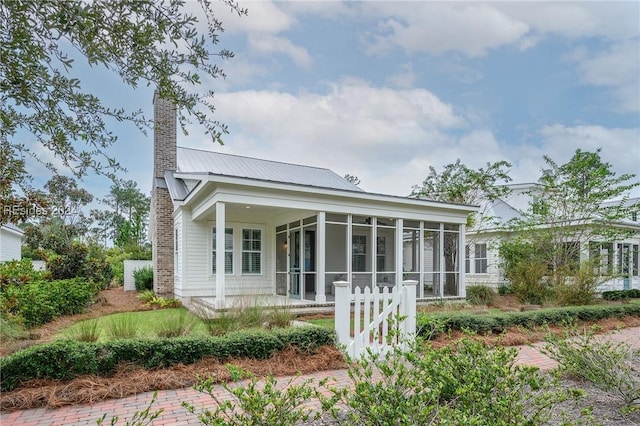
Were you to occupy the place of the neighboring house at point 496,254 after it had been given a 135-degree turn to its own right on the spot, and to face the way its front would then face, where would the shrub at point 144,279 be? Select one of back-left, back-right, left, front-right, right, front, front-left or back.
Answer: left

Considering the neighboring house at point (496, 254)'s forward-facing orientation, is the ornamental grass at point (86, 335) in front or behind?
in front

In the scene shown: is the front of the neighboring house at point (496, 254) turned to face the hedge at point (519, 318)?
yes

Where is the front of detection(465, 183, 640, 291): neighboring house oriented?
toward the camera

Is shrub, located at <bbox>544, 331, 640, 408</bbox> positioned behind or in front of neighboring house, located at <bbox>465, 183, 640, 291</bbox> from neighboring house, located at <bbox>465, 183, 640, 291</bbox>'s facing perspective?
in front

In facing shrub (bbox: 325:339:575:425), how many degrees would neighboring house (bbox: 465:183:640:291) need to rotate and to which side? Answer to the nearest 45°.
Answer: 0° — it already faces it

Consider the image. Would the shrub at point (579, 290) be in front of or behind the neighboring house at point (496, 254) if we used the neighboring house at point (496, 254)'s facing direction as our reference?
in front

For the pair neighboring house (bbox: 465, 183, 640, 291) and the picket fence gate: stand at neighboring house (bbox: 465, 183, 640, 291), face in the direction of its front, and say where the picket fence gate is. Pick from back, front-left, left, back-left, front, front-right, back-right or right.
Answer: front

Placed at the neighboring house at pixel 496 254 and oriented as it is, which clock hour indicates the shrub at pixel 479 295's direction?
The shrub is roughly at 12 o'clock from the neighboring house.

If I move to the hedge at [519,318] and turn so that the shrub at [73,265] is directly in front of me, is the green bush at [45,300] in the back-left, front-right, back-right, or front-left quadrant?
front-left

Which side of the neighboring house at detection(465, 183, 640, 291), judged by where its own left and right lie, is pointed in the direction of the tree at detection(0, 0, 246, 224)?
front

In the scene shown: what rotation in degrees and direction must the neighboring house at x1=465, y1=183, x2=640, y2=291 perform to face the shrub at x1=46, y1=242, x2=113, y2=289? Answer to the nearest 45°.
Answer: approximately 45° to its right
